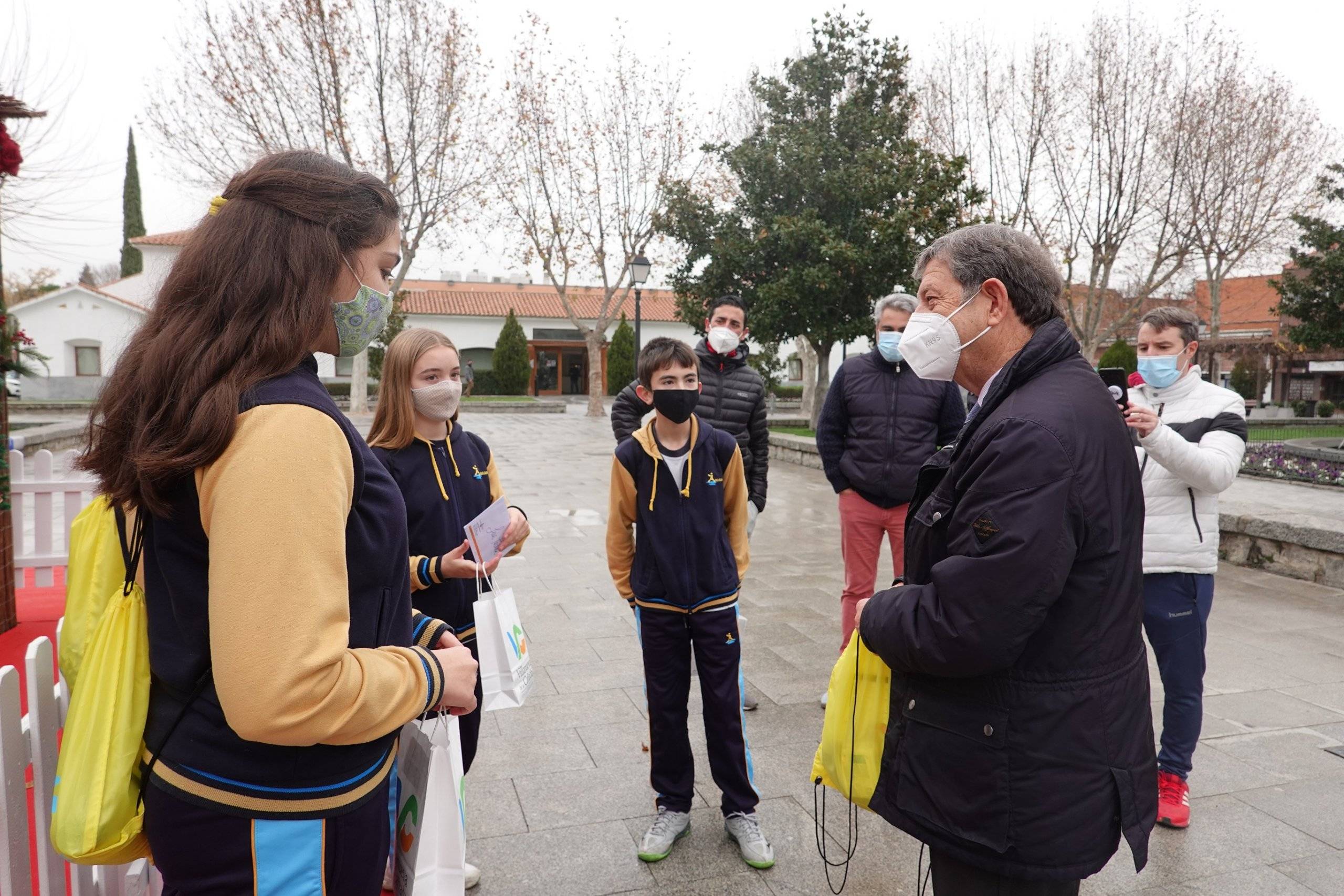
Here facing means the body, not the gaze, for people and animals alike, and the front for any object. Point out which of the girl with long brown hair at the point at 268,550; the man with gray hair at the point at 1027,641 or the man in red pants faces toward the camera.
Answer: the man in red pants

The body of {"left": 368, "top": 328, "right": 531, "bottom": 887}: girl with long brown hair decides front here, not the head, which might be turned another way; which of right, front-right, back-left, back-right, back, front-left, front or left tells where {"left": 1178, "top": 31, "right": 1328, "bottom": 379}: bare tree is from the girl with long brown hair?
left

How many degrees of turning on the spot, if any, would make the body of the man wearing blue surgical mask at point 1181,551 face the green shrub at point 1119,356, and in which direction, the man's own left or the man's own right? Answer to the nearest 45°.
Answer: approximately 135° to the man's own right

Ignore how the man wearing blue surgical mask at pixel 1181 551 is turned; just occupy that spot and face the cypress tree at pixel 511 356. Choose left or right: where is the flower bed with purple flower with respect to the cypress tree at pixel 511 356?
right

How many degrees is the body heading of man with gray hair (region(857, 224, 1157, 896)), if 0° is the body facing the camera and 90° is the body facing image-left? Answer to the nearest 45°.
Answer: approximately 90°

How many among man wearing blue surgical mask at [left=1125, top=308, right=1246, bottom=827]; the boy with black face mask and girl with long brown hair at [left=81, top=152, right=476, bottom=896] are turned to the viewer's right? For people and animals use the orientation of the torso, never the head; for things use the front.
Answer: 1

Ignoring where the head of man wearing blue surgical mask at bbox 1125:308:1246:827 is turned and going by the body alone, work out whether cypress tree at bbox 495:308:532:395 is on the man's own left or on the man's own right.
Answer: on the man's own right

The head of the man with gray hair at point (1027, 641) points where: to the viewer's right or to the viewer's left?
to the viewer's left

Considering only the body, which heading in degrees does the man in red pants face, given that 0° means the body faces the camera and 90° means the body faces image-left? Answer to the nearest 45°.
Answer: approximately 0°

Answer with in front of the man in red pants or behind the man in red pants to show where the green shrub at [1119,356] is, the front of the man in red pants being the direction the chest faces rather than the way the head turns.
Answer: behind

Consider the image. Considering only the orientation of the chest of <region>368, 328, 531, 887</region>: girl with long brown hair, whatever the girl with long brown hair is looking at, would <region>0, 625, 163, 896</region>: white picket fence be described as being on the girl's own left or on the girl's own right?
on the girl's own right

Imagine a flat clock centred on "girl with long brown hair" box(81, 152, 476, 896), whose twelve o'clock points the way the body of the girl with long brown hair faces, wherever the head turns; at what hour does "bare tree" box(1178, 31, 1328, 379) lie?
The bare tree is roughly at 11 o'clock from the girl with long brown hair.

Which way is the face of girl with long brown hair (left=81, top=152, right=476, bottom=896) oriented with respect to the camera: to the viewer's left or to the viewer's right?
to the viewer's right

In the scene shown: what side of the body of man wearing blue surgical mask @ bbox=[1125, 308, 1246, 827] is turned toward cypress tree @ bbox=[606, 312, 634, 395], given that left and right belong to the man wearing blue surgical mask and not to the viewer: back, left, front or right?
right

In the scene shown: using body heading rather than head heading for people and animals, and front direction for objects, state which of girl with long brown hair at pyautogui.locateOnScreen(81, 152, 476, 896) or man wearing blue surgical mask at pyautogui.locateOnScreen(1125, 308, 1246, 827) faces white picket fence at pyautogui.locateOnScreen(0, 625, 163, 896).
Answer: the man wearing blue surgical mask

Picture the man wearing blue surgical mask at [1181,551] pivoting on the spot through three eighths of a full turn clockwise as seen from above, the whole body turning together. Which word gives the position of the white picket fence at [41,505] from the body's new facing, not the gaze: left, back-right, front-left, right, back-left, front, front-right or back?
left
